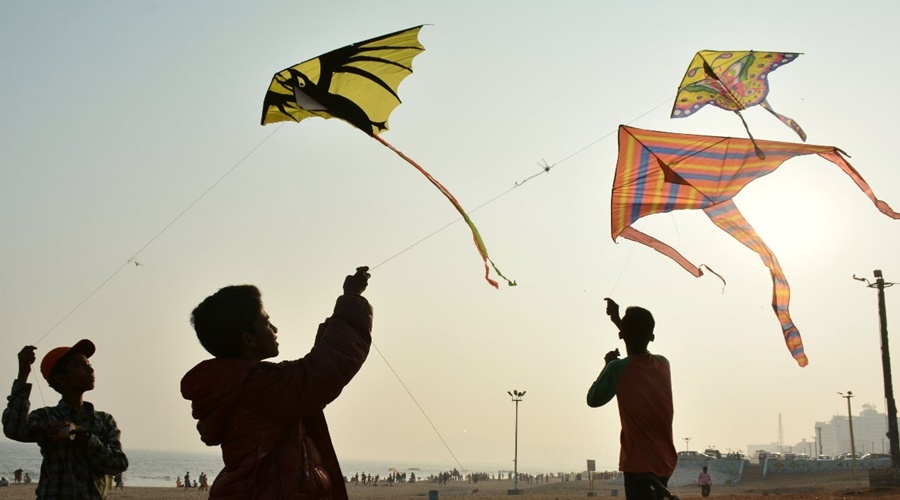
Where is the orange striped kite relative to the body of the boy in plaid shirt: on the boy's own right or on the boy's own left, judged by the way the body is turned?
on the boy's own left

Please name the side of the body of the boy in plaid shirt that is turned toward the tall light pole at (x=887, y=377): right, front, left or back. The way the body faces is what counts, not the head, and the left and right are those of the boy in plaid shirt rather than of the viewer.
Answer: left

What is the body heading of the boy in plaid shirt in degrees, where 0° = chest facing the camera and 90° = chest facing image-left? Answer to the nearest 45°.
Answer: approximately 315°

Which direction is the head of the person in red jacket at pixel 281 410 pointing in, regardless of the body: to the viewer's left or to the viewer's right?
to the viewer's right

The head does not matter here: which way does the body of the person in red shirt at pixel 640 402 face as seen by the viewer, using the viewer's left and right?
facing away from the viewer and to the left of the viewer

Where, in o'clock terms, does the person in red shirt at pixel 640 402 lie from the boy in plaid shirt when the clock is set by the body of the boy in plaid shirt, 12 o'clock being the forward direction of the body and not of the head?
The person in red shirt is roughly at 11 o'clock from the boy in plaid shirt.
